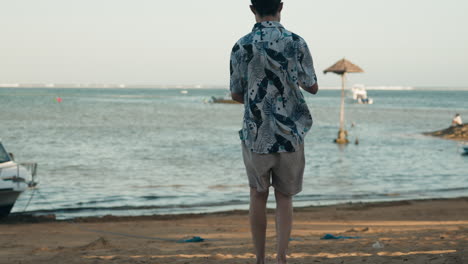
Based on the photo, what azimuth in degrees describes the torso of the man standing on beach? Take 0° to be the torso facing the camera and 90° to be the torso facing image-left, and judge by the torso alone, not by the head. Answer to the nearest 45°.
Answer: approximately 180°

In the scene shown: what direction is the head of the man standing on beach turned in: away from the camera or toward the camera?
away from the camera

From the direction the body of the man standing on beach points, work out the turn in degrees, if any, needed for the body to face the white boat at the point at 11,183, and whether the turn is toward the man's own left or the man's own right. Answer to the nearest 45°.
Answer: approximately 45° to the man's own left
